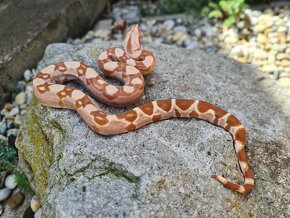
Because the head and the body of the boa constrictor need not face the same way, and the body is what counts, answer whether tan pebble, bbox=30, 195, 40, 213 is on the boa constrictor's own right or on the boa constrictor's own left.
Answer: on the boa constrictor's own left

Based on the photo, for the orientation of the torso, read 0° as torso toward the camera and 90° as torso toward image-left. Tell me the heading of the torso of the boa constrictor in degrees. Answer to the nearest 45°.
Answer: approximately 180°

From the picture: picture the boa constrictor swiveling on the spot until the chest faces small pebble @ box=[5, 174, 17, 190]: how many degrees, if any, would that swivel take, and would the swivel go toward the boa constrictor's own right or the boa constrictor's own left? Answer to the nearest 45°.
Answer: approximately 90° to the boa constrictor's own left

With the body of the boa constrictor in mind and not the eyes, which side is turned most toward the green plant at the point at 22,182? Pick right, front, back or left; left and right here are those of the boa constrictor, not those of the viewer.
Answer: left

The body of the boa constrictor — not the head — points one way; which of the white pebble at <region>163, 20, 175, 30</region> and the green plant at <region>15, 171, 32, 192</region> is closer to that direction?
the white pebble

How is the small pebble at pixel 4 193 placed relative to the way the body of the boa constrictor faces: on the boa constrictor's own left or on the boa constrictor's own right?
on the boa constrictor's own left

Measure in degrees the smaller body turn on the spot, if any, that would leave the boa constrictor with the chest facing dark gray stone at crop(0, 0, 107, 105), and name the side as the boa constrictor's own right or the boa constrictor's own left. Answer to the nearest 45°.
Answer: approximately 45° to the boa constrictor's own left
